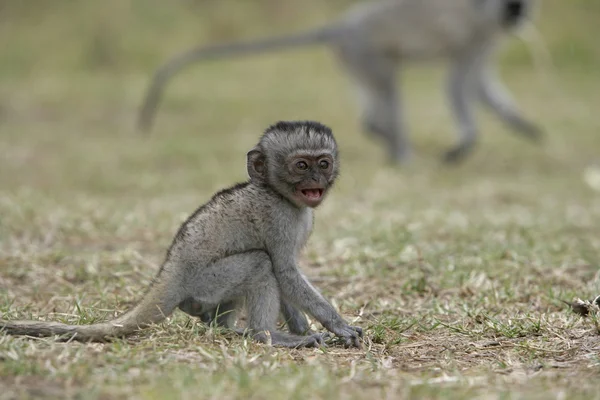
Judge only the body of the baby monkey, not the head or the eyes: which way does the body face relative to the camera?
to the viewer's right

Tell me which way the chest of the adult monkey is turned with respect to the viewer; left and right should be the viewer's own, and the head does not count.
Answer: facing to the right of the viewer

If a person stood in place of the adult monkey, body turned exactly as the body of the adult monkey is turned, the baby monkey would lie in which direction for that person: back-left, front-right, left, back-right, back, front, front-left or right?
right

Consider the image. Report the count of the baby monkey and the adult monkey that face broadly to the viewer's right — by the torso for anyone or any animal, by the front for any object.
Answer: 2

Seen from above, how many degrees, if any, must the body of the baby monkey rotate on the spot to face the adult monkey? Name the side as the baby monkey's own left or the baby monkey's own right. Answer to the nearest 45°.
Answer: approximately 90° to the baby monkey's own left
